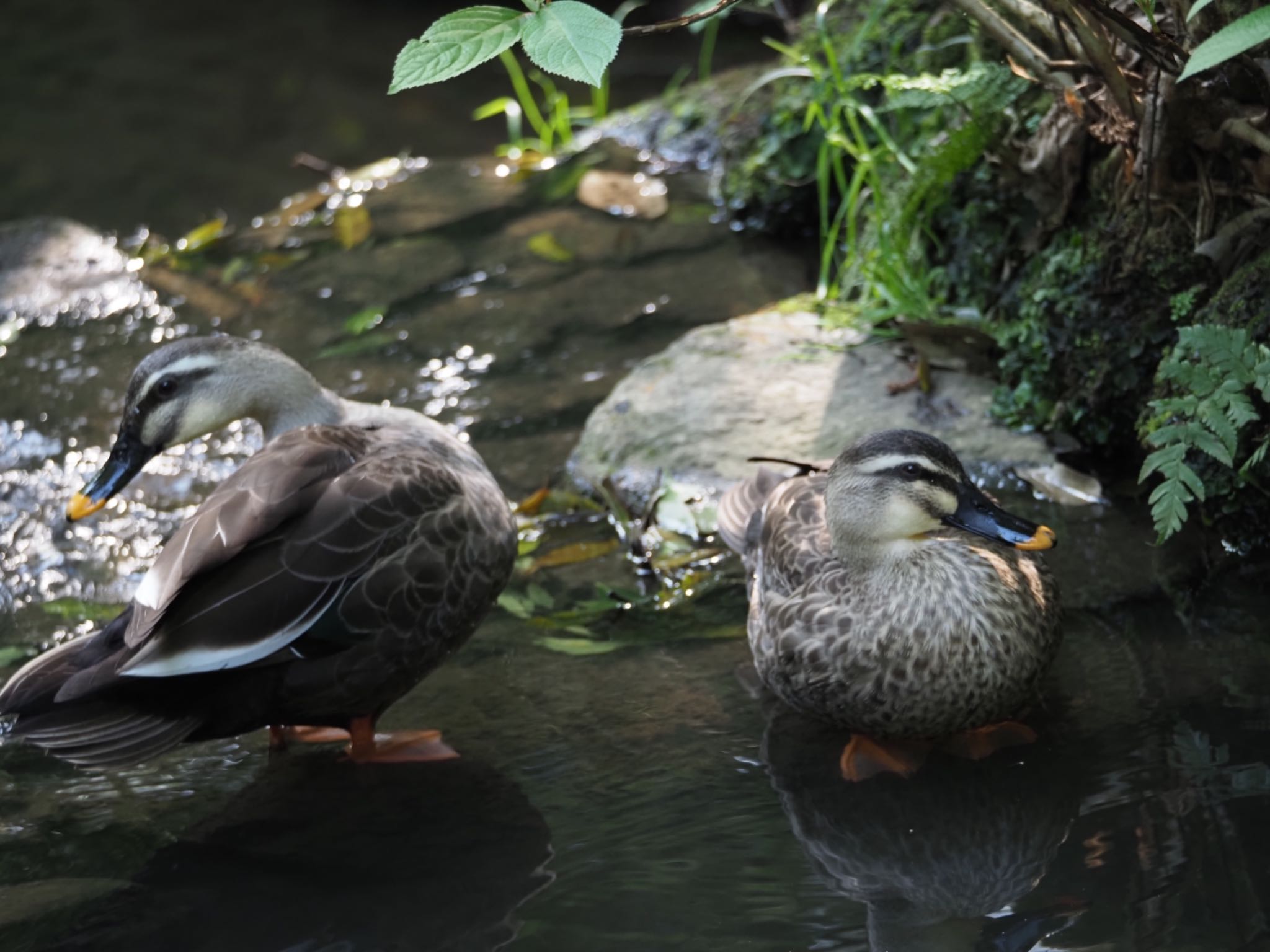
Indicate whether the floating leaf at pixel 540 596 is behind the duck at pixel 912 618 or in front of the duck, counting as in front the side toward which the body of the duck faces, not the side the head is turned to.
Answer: behind

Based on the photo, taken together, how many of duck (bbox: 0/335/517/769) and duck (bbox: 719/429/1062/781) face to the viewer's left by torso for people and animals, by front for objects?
0

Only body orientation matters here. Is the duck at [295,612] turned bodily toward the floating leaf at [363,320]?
no

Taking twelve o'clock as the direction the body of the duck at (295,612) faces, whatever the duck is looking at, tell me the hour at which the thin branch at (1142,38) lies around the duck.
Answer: The thin branch is roughly at 12 o'clock from the duck.

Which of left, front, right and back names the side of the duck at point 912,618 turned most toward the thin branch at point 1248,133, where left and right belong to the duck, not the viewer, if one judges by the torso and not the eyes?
left

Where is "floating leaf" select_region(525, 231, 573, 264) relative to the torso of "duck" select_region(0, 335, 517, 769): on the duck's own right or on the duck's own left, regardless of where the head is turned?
on the duck's own left

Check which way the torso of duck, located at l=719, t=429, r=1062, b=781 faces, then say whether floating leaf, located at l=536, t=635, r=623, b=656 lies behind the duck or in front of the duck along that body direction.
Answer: behind

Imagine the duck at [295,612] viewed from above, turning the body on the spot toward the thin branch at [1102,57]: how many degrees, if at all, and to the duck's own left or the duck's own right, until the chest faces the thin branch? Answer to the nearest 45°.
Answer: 0° — it already faces it

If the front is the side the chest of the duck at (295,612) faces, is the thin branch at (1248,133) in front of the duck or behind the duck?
in front

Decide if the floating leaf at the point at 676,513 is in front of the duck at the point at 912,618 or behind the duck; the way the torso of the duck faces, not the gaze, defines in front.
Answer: behind

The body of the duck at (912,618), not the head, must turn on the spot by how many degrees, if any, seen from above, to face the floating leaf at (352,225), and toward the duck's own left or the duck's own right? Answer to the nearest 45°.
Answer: approximately 180°

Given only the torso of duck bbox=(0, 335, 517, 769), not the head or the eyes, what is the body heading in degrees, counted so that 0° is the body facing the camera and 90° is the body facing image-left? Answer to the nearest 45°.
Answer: approximately 270°

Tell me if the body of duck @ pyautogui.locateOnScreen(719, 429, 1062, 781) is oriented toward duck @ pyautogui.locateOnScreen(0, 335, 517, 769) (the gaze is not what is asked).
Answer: no

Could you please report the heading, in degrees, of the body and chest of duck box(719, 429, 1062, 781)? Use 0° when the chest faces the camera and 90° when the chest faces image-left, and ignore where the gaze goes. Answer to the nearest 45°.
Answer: approximately 315°
